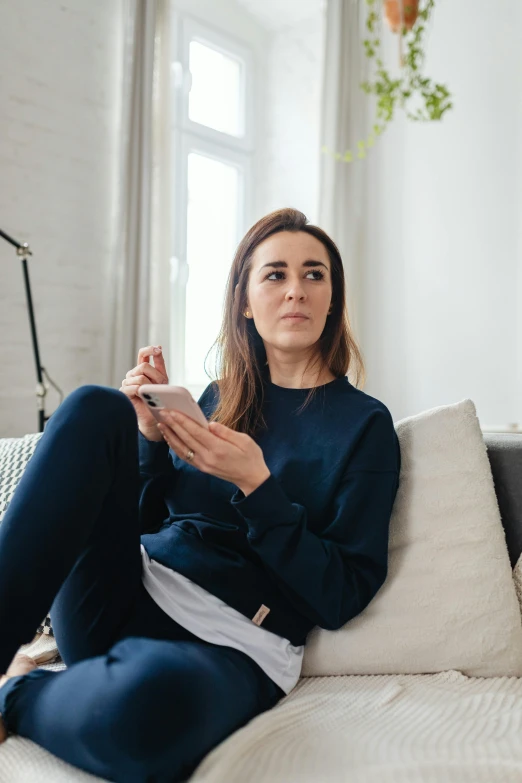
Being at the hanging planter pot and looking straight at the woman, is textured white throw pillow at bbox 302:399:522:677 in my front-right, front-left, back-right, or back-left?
front-left

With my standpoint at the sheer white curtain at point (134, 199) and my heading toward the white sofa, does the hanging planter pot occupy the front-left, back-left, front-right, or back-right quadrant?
front-left

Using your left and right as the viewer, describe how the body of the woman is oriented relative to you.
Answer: facing the viewer and to the left of the viewer

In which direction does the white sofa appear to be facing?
toward the camera

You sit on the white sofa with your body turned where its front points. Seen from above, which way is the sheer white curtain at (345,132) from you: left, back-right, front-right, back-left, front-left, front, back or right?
back

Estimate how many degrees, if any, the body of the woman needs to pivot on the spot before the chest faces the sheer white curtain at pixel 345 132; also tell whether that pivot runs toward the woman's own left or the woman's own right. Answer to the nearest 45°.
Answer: approximately 135° to the woman's own right

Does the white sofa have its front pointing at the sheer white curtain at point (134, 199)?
no
